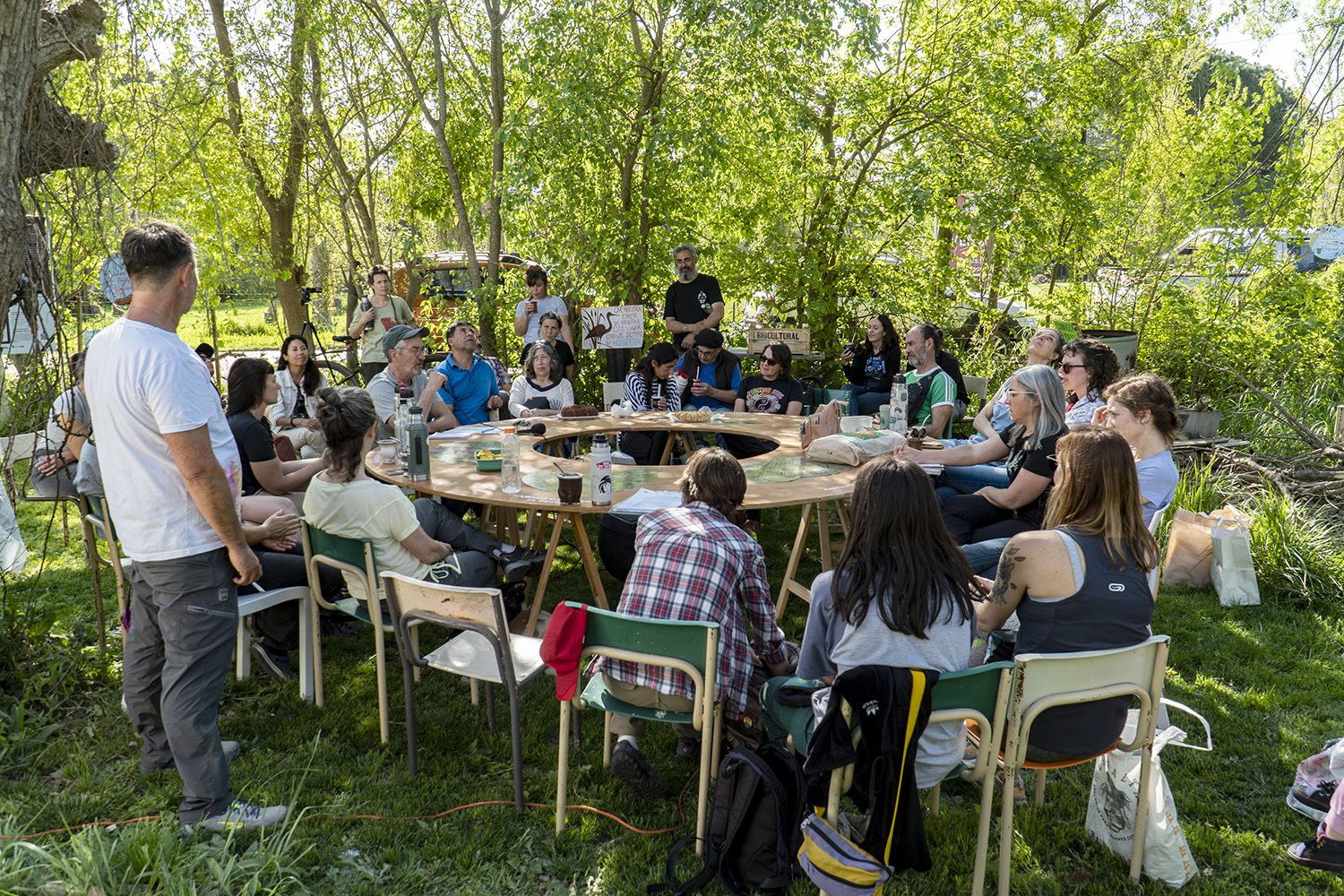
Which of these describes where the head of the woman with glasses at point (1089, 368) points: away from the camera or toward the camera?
toward the camera

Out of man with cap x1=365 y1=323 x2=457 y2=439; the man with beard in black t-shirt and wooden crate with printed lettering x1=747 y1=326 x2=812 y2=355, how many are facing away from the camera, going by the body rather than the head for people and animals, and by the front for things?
0

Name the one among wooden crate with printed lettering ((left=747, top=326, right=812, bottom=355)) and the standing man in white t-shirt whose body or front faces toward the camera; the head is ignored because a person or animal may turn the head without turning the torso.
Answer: the wooden crate with printed lettering

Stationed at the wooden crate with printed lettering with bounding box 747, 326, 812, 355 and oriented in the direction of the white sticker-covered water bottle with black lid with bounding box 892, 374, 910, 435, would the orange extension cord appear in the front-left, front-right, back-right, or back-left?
front-right

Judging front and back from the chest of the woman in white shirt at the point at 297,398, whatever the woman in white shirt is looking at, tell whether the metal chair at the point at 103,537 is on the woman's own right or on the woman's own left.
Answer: on the woman's own right

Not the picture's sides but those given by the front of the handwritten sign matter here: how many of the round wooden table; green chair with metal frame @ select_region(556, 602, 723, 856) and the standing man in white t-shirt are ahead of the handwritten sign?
3

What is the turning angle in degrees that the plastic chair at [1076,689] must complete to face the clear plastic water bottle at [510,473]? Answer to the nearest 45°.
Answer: approximately 90° to its left

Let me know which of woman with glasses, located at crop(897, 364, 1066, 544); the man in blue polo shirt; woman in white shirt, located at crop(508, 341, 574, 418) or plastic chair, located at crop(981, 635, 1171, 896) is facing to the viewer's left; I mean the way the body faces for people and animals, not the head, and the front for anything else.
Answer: the woman with glasses

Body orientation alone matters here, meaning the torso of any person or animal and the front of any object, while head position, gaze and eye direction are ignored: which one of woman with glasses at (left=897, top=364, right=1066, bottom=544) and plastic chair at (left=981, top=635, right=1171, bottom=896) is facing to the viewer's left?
the woman with glasses

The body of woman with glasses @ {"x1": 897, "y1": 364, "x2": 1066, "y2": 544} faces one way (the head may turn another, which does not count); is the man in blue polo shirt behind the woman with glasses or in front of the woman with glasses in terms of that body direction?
in front

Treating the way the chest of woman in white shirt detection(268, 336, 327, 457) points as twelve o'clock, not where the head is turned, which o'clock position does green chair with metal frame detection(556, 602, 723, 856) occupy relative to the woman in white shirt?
The green chair with metal frame is roughly at 1 o'clock from the woman in white shirt.

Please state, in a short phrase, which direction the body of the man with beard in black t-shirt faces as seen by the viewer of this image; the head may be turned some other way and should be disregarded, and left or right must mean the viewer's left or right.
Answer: facing the viewer

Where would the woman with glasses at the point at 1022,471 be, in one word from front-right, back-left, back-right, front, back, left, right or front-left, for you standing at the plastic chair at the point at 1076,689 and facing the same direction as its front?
front

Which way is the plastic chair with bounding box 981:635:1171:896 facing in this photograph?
away from the camera

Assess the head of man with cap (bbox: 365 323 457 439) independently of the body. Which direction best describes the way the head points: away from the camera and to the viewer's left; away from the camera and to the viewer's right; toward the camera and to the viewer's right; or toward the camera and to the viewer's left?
toward the camera and to the viewer's right

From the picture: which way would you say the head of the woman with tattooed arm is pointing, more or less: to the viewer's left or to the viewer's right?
to the viewer's left

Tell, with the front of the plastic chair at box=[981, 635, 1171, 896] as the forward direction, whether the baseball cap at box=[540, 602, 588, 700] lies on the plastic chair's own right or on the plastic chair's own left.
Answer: on the plastic chair's own left

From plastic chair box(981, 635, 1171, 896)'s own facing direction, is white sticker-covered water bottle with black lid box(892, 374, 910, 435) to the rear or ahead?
ahead

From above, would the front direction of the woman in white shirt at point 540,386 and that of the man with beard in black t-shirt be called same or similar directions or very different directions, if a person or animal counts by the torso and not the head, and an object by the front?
same or similar directions

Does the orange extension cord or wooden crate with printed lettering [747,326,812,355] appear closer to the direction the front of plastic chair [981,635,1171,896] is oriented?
the wooden crate with printed lettering

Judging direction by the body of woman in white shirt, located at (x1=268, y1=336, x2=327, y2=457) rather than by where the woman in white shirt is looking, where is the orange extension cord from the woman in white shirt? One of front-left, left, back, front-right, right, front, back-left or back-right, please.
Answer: front-right

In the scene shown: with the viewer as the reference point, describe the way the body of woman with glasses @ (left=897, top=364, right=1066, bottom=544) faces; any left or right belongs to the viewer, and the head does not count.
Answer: facing to the left of the viewer
